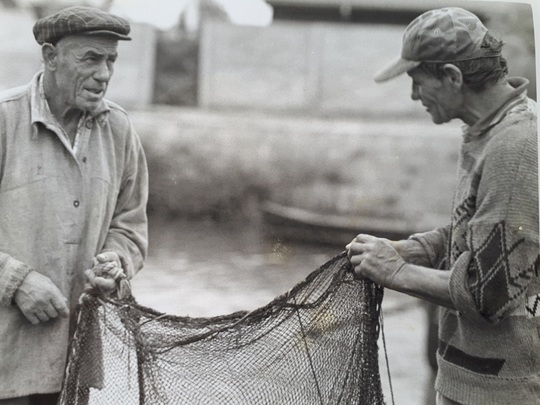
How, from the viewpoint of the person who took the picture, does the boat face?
facing to the left of the viewer
